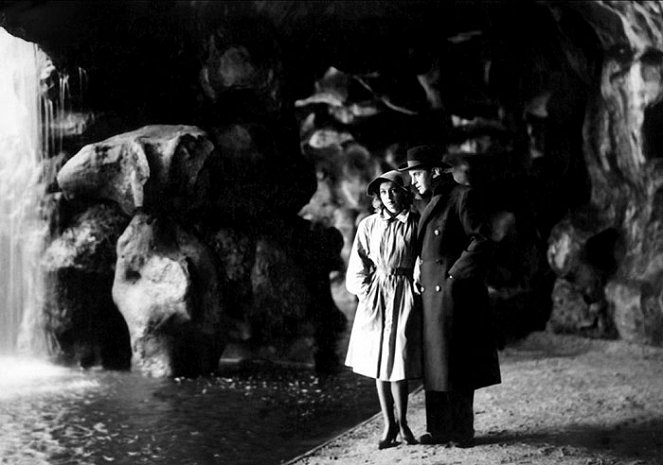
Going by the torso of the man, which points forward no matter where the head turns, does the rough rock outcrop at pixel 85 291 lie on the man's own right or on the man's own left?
on the man's own right

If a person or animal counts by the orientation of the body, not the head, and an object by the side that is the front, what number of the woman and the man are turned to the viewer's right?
0

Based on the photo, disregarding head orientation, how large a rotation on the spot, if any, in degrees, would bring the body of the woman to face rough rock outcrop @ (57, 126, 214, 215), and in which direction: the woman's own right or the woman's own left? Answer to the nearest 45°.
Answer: approximately 135° to the woman's own right

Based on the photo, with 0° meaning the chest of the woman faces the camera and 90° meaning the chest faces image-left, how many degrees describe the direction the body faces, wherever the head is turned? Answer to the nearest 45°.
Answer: approximately 0°

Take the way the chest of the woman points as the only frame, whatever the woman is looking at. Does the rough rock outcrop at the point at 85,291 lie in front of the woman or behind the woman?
behind

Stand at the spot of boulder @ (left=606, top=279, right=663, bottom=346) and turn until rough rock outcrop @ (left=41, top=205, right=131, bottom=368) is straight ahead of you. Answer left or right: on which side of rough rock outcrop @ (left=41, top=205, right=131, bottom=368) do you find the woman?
left

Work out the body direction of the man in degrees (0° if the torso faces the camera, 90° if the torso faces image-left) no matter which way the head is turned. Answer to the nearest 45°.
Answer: approximately 45°

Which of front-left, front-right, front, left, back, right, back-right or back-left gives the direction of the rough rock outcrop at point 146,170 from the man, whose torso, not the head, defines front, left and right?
right
